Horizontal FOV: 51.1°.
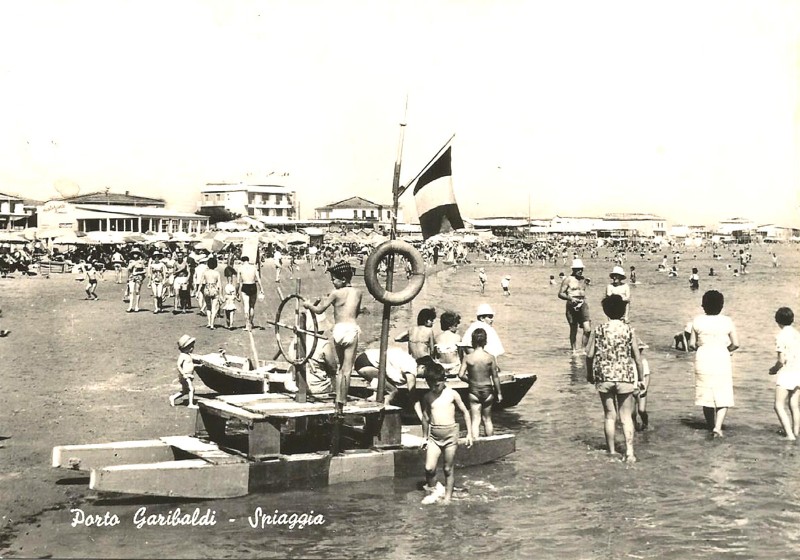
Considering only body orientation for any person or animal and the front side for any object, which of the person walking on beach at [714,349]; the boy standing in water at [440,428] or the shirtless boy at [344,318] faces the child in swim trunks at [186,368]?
the shirtless boy

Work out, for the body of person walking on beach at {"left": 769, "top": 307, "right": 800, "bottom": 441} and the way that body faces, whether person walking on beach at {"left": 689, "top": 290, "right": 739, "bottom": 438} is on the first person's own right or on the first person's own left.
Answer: on the first person's own left

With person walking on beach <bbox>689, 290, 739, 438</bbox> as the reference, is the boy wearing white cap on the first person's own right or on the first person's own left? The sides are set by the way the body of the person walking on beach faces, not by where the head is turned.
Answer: on the first person's own left

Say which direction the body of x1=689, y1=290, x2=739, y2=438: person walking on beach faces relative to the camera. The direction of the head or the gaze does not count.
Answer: away from the camera

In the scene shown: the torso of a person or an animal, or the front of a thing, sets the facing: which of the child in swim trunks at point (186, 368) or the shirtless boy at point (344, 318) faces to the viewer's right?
the child in swim trunks

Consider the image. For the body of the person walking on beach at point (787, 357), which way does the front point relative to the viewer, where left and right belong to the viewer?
facing away from the viewer and to the left of the viewer

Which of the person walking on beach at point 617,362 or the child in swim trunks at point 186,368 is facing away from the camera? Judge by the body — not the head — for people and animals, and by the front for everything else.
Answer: the person walking on beach

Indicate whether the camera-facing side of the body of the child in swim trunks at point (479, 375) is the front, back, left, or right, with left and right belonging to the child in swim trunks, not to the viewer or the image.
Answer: back

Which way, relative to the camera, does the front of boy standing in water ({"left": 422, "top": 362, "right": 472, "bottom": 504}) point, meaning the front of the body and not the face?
toward the camera

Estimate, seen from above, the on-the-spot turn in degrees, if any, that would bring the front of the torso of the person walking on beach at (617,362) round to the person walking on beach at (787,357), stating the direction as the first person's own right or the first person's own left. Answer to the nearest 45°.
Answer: approximately 45° to the first person's own right

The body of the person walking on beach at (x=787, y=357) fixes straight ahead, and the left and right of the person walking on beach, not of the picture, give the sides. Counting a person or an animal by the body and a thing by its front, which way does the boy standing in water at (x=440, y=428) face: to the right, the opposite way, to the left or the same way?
the opposite way

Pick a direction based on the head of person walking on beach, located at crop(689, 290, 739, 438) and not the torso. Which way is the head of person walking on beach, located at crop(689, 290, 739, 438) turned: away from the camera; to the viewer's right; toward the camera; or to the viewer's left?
away from the camera

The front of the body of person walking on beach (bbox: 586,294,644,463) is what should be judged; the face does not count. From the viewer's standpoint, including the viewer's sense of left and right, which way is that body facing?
facing away from the viewer
